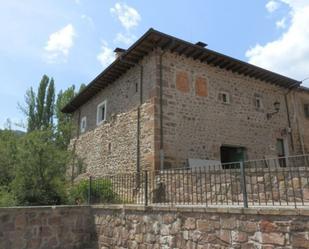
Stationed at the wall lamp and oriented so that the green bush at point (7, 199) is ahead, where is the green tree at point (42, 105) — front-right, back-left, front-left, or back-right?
front-right

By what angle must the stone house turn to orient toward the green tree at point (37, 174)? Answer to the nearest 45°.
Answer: approximately 90° to its right

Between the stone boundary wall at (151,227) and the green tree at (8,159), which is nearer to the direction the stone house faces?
the stone boundary wall

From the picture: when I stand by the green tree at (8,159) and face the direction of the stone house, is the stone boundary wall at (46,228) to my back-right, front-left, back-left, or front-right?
front-right

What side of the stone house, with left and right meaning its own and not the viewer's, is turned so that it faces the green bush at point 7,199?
right

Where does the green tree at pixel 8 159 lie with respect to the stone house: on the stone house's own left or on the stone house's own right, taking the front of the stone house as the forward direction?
on the stone house's own right

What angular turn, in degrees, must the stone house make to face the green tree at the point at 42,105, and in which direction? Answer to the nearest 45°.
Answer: approximately 180°

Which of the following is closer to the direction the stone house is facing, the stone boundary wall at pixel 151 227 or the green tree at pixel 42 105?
the stone boundary wall

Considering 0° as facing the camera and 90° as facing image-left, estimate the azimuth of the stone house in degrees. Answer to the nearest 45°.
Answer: approximately 315°
